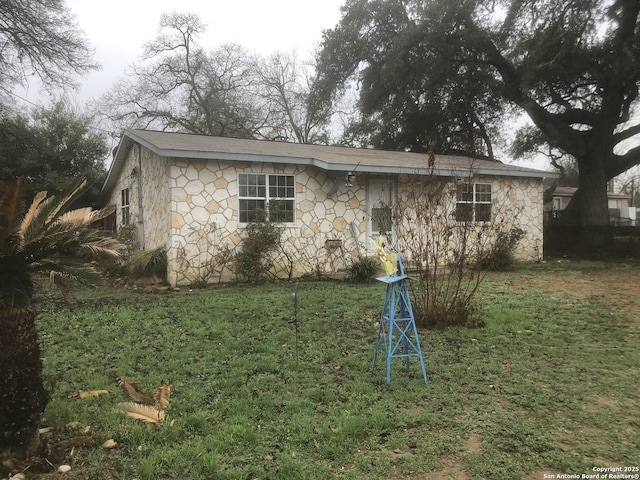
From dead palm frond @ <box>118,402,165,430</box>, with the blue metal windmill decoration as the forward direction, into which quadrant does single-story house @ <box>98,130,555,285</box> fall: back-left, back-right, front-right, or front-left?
front-left

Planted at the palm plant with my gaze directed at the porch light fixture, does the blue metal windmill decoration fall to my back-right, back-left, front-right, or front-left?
front-right
